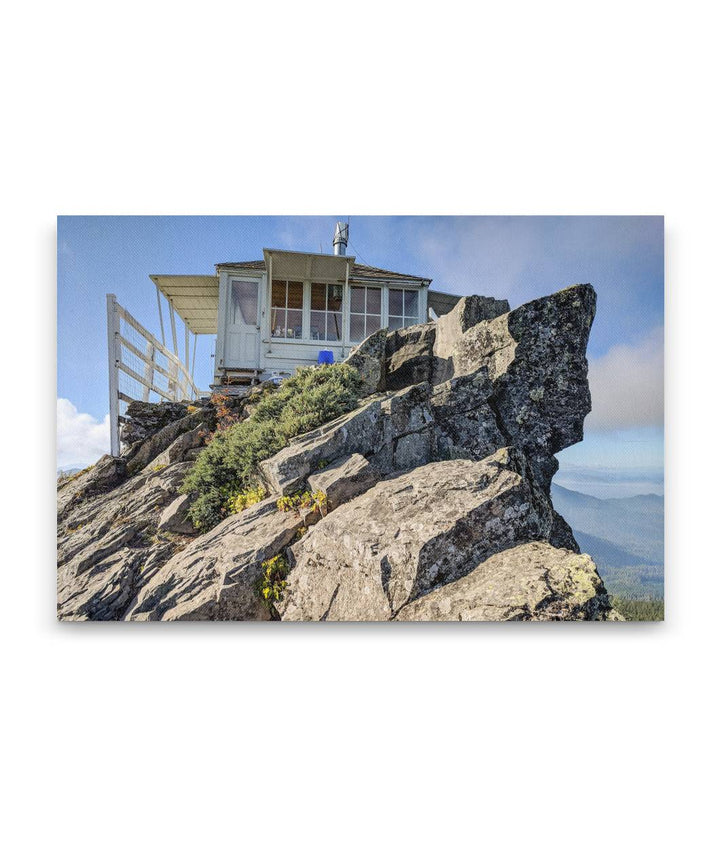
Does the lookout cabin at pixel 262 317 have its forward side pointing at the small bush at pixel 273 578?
yes

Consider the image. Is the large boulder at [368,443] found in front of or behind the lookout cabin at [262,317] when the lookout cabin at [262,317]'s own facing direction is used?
in front

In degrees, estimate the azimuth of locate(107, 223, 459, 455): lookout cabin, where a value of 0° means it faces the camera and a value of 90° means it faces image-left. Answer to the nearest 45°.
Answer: approximately 0°

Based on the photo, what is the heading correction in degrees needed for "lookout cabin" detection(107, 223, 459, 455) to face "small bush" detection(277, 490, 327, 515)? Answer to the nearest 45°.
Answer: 0° — it already faces it

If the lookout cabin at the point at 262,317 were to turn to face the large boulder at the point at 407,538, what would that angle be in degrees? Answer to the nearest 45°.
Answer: approximately 45° to its left

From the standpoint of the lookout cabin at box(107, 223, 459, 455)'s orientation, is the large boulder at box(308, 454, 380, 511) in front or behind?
in front

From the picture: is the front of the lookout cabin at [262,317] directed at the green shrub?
yes
